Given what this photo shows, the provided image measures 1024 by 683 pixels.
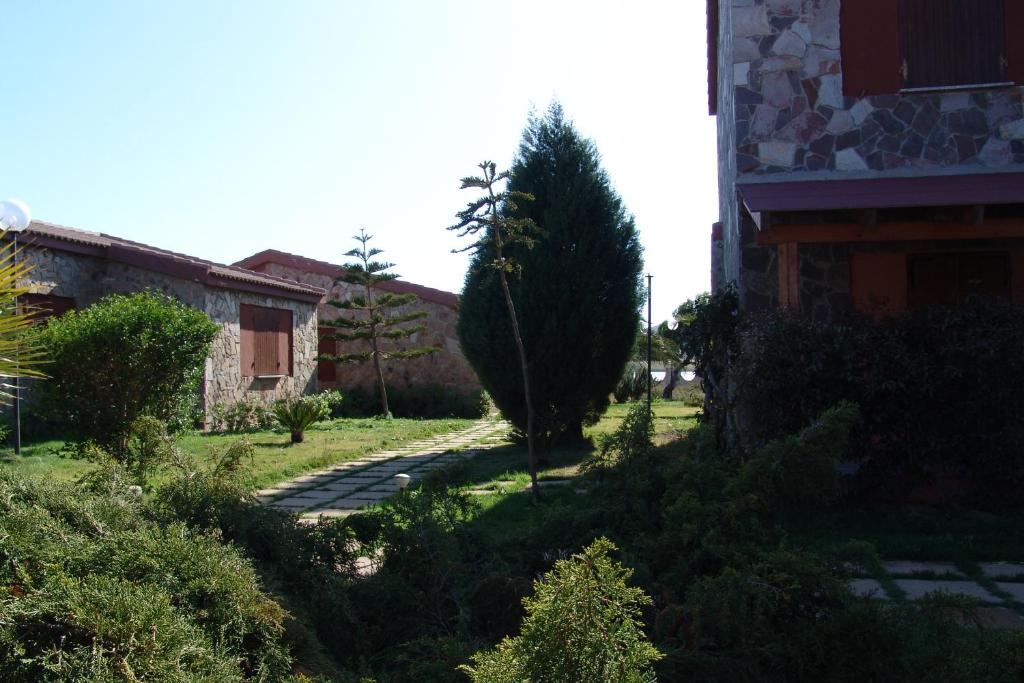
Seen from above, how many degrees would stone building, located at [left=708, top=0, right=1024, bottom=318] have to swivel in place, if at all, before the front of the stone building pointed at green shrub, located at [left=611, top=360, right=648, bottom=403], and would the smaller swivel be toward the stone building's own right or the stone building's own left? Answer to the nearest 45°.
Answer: approximately 135° to the stone building's own right

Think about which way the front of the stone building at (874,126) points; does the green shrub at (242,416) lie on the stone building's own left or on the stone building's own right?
on the stone building's own right

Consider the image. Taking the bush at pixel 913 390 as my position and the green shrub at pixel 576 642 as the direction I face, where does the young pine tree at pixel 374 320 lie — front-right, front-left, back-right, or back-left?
back-right

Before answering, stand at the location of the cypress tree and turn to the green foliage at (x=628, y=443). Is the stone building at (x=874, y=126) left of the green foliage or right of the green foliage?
left

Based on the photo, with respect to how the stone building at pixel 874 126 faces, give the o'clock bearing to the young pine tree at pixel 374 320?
The young pine tree is roughly at 4 o'clock from the stone building.

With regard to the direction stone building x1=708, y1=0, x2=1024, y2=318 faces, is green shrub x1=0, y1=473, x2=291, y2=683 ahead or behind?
ahead

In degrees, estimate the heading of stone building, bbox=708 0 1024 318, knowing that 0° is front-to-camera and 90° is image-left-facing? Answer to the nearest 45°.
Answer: approximately 0°

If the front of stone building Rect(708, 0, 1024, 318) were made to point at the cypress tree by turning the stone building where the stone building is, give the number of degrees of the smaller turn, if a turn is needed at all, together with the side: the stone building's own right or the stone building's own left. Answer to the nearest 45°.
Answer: approximately 90° to the stone building's own right

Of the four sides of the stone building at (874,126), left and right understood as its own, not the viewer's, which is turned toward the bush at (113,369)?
right

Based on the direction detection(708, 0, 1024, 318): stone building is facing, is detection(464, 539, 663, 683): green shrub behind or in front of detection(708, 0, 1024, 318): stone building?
in front

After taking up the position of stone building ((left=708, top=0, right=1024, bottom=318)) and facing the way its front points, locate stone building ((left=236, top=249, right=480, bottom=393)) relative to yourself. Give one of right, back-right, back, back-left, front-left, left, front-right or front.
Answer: back-right

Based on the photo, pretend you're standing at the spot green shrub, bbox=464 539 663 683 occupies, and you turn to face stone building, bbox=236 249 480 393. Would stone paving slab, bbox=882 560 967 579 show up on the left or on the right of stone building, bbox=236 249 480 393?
right
